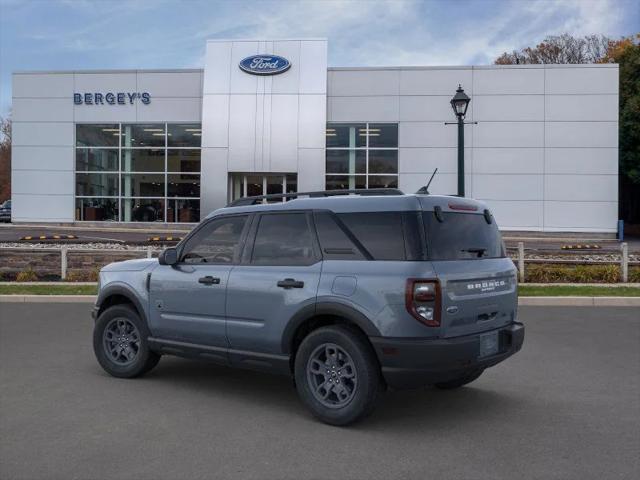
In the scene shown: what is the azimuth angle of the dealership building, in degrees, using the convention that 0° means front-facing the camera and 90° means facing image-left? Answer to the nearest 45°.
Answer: approximately 0°

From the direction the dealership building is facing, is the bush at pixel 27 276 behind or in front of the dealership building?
in front

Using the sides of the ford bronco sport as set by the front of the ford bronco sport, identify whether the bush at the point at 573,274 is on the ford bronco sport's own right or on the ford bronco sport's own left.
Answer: on the ford bronco sport's own right

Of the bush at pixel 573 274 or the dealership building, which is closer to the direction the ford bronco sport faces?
the dealership building

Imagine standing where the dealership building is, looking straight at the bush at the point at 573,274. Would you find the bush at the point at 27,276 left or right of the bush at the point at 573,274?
right

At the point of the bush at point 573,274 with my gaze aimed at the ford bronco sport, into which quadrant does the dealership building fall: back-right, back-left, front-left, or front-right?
back-right

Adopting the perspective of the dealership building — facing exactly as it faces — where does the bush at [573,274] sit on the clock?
The bush is roughly at 11 o'clock from the dealership building.

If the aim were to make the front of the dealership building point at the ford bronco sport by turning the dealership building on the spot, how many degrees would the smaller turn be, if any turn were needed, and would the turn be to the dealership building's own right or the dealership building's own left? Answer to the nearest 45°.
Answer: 0° — it already faces it

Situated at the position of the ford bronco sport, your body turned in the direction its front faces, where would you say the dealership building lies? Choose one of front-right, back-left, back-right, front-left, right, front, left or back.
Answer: front-right

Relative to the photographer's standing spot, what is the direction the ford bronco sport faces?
facing away from the viewer and to the left of the viewer

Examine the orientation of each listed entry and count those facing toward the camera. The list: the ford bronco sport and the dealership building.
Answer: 1
